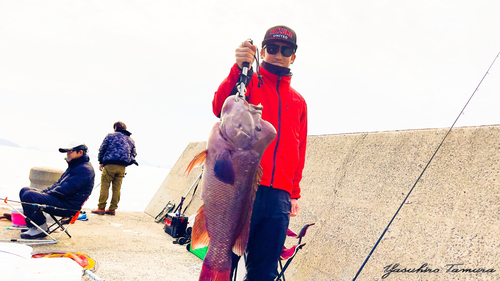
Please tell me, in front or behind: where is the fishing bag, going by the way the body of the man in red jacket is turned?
behind

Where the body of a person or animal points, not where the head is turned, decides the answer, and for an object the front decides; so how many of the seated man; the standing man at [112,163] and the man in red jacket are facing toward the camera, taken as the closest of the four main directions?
1

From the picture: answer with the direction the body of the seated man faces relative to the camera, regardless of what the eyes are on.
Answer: to the viewer's left

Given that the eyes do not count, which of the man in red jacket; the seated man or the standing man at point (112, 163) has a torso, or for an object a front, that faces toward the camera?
the man in red jacket

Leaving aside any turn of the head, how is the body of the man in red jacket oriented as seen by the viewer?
toward the camera

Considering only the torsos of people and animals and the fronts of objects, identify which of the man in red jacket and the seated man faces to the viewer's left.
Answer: the seated man

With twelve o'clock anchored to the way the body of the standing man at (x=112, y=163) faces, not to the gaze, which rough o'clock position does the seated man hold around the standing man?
The seated man is roughly at 8 o'clock from the standing man.

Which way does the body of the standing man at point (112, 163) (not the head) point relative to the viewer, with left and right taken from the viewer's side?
facing away from the viewer and to the left of the viewer
